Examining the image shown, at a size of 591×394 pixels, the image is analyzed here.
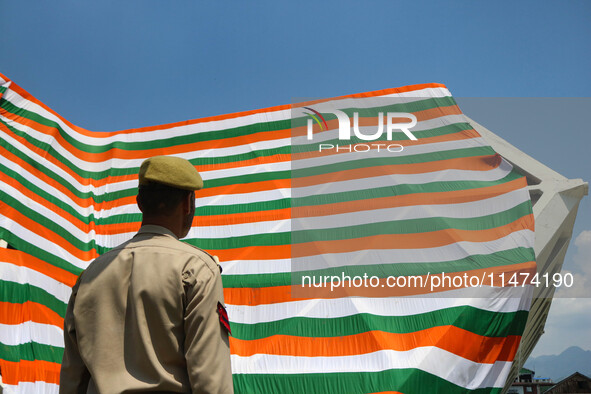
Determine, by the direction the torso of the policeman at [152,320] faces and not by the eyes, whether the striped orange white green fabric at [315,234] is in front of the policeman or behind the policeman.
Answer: in front

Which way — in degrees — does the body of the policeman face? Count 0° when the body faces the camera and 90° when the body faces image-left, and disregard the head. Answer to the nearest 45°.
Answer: approximately 225°

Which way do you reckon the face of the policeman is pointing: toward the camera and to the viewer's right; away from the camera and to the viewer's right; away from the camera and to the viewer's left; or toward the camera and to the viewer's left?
away from the camera and to the viewer's right
